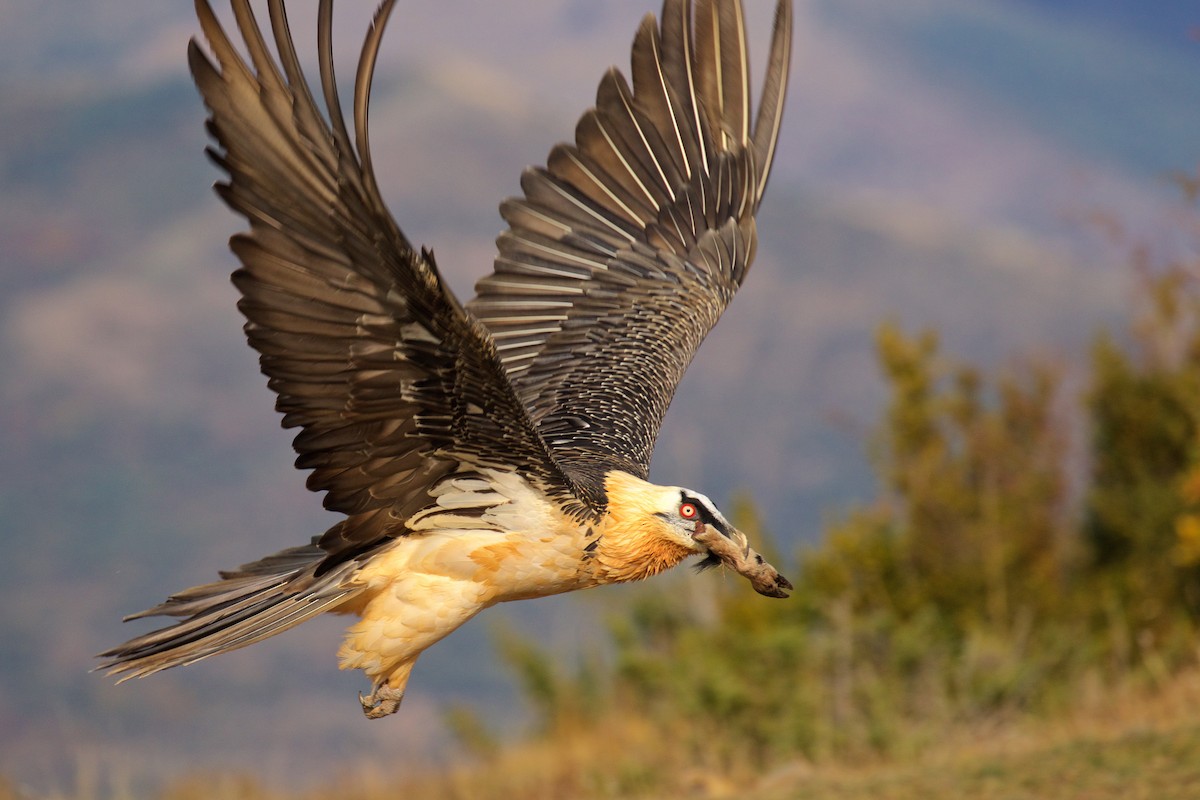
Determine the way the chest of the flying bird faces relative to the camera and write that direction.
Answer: to the viewer's right
